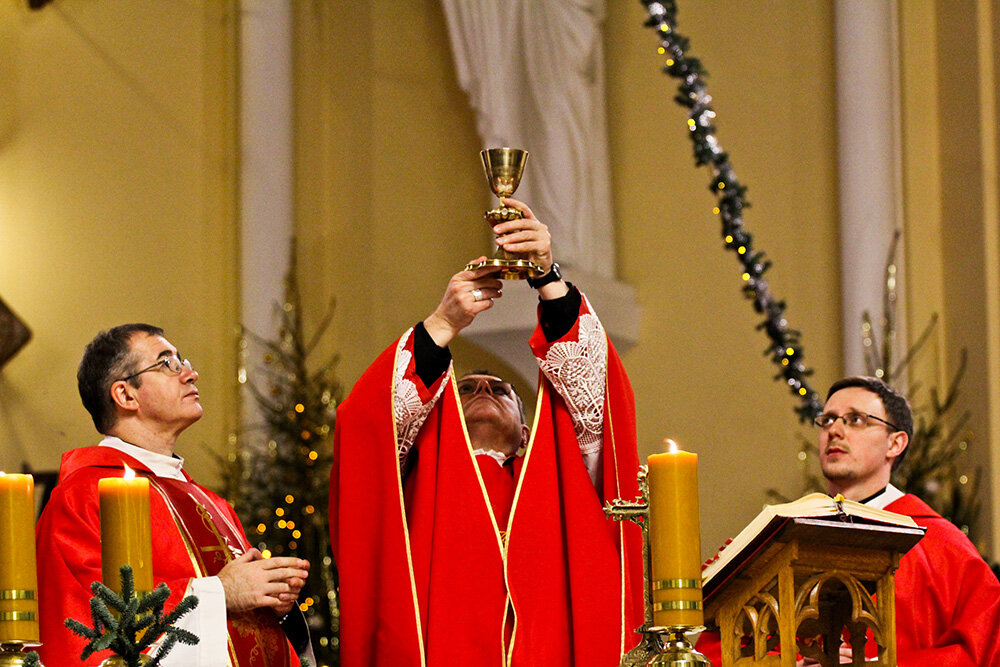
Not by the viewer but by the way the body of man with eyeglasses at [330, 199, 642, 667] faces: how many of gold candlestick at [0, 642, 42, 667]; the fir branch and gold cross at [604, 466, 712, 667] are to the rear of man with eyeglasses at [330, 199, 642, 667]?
0

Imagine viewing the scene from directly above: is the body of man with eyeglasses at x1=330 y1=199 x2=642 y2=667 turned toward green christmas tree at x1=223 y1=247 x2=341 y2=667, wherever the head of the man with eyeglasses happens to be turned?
no

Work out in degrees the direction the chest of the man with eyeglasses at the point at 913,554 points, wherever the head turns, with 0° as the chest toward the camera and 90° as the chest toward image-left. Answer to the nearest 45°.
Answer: approximately 45°

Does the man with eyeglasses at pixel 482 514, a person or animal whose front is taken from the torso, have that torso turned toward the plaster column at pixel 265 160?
no

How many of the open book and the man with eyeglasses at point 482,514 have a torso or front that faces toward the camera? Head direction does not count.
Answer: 1

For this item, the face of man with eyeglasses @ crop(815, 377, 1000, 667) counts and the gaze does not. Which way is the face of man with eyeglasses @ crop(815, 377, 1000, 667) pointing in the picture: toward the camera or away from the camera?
toward the camera

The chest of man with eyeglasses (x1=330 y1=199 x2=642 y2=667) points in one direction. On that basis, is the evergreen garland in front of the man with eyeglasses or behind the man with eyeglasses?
behind

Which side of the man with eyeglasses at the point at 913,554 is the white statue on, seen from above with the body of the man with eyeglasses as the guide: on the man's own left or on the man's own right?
on the man's own right

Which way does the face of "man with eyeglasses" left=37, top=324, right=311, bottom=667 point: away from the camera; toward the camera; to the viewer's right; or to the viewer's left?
to the viewer's right

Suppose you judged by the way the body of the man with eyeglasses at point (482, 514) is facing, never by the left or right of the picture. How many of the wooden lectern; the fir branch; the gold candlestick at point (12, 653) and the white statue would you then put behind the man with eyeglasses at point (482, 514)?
1

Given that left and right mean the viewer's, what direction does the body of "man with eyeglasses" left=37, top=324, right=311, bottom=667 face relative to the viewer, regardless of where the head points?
facing the viewer and to the right of the viewer

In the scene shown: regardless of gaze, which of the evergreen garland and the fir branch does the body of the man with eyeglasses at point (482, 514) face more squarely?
the fir branch

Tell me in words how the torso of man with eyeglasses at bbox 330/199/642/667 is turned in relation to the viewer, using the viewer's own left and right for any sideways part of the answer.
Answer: facing the viewer

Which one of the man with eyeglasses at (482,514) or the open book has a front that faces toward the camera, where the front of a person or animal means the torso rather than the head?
the man with eyeglasses
